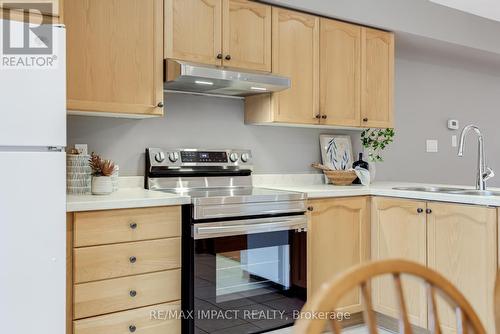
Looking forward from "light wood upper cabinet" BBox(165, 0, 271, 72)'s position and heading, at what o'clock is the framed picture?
The framed picture is roughly at 9 o'clock from the light wood upper cabinet.

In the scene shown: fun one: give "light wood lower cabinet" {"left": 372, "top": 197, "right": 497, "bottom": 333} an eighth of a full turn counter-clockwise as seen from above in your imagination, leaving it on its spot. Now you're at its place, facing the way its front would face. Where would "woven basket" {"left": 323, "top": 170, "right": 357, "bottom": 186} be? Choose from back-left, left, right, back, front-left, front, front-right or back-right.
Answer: back-right

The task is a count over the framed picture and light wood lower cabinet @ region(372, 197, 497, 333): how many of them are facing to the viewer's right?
0

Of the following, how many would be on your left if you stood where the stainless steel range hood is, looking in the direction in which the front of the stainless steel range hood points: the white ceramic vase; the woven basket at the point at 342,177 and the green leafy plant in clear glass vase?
2

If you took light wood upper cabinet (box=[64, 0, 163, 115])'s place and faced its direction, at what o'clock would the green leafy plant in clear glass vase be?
The green leafy plant in clear glass vase is roughly at 10 o'clock from the light wood upper cabinet.

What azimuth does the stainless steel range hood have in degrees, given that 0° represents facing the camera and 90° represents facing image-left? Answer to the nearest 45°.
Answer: approximately 315°

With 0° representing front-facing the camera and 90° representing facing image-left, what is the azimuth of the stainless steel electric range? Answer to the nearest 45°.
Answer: approximately 315°

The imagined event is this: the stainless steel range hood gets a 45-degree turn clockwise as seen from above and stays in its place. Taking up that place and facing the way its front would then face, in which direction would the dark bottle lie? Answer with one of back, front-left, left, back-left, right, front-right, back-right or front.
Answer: back-left

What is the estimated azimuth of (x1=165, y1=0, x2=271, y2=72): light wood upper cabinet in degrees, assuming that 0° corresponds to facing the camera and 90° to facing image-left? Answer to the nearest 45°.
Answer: approximately 315°

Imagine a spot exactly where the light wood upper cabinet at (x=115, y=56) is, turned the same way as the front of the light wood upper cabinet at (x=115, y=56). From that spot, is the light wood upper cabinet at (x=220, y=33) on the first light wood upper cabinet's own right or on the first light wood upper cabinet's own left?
on the first light wood upper cabinet's own left
